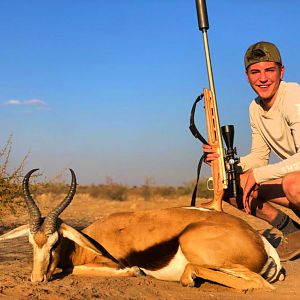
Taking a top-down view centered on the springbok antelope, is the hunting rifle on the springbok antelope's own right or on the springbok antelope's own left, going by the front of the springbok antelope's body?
on the springbok antelope's own right

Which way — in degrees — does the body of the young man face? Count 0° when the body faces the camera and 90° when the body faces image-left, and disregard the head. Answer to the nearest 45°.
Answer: approximately 45°

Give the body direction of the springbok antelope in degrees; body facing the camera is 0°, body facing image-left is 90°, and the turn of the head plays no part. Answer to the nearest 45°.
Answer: approximately 90°

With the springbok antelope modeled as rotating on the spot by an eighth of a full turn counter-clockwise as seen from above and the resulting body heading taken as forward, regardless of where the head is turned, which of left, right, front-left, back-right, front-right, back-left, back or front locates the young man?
back
